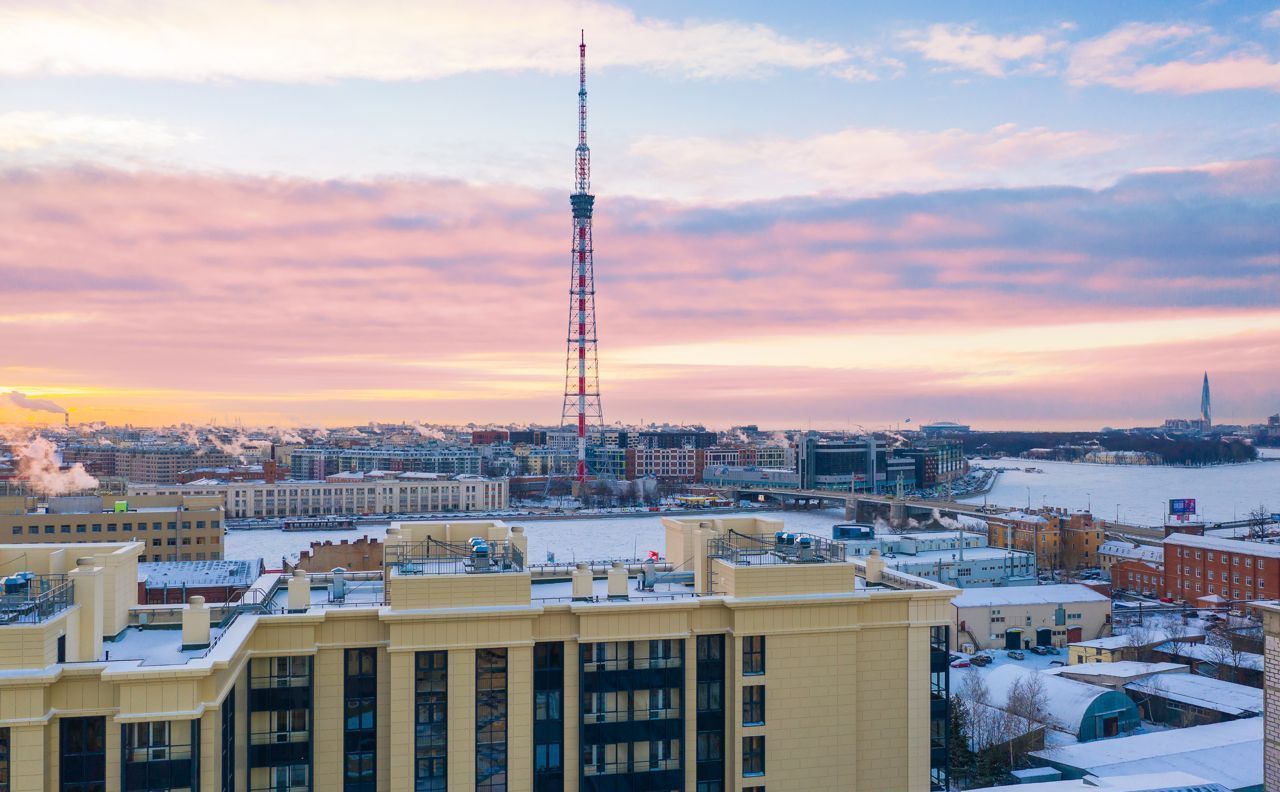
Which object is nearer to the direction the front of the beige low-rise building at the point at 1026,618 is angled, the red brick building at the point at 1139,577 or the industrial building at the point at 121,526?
the industrial building

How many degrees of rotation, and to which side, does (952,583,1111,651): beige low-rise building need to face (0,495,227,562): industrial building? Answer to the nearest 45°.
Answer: approximately 90° to its right

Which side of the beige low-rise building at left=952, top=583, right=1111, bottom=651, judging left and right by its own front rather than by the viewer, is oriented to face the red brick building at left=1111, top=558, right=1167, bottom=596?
back

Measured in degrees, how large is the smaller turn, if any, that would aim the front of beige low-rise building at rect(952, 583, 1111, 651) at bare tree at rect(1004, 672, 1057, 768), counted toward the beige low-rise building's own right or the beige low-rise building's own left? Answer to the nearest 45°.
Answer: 0° — it already faces it

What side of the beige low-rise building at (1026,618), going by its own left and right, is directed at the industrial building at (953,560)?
back

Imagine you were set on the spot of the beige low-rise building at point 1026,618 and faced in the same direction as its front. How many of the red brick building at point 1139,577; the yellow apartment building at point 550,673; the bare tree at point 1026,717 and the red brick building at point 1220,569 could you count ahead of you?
2

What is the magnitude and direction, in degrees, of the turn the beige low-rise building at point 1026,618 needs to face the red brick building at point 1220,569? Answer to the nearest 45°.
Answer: approximately 135° to its left

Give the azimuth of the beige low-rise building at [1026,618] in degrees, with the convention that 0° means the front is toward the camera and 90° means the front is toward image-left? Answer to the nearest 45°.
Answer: approximately 0°
